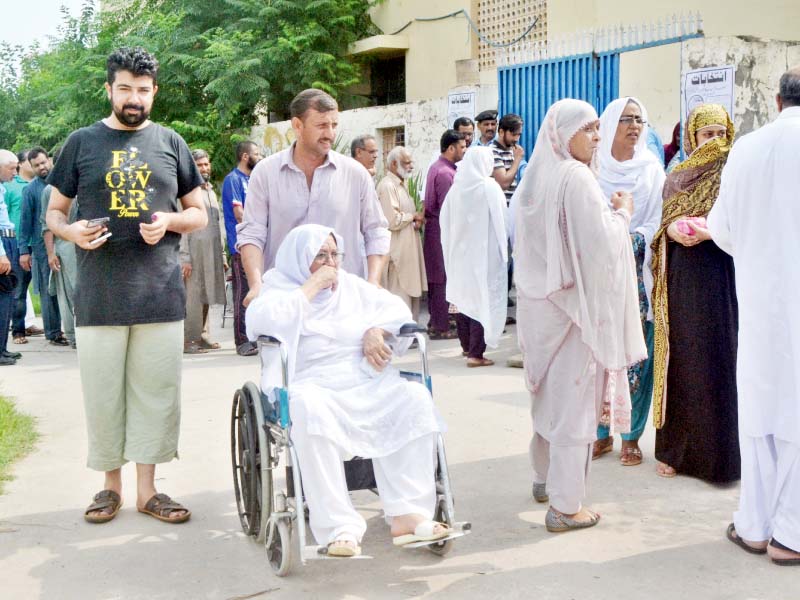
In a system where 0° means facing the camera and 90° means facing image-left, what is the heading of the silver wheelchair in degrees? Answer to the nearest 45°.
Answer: approximately 315°

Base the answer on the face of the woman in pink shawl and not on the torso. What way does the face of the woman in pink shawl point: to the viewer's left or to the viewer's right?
to the viewer's right

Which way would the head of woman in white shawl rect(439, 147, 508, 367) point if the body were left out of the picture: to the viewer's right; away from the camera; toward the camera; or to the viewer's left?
away from the camera

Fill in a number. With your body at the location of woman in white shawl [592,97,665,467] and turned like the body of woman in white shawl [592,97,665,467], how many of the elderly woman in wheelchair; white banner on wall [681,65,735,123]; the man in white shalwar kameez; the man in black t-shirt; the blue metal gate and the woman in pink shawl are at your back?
2

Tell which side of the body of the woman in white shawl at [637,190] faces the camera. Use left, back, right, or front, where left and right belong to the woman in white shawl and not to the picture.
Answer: front

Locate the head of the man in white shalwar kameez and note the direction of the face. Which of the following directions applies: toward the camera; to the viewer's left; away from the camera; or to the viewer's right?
away from the camera

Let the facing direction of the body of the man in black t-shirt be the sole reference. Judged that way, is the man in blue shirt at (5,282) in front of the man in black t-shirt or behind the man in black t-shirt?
behind

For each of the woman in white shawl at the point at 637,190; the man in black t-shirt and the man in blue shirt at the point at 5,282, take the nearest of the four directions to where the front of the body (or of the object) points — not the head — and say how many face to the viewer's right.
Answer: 1

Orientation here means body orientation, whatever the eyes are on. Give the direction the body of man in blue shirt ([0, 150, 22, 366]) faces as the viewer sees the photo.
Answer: to the viewer's right

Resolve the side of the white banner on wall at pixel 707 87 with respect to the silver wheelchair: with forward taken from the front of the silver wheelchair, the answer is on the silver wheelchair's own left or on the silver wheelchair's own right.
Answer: on the silver wheelchair's own left

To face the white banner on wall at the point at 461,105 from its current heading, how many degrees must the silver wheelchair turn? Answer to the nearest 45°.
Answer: approximately 135° to its left

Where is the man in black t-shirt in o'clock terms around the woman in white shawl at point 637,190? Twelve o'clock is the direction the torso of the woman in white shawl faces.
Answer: The man in black t-shirt is roughly at 2 o'clock from the woman in white shawl.

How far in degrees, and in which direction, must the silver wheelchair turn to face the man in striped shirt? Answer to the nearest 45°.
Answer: approximately 135° to its left

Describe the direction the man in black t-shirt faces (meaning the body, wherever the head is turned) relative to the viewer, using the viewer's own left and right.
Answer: facing the viewer

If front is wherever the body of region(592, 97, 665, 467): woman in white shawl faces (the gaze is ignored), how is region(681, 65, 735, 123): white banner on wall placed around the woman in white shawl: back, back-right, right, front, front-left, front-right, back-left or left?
back
